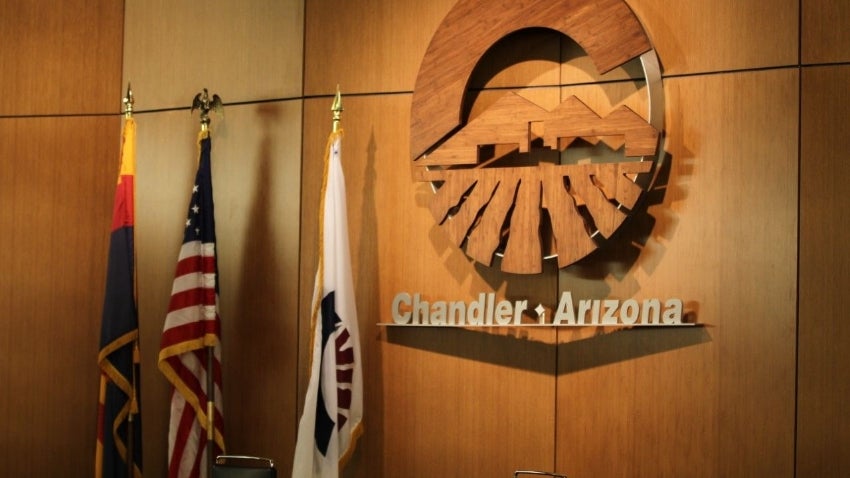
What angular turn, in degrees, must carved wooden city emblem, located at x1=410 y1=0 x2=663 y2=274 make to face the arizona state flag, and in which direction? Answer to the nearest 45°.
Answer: approximately 90° to its right

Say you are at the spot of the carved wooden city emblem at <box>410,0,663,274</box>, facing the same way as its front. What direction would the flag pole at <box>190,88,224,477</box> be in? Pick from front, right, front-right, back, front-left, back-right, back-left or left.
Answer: right

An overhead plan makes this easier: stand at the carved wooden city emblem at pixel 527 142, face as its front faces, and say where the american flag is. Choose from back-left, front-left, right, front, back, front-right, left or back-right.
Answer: right

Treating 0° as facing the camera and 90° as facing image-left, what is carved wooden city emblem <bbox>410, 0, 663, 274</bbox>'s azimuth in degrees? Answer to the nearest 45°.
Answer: approximately 0°
